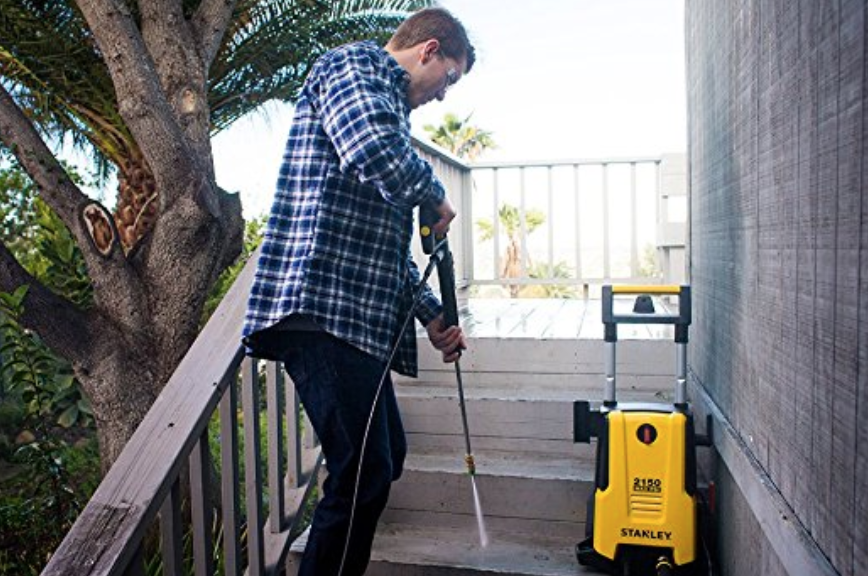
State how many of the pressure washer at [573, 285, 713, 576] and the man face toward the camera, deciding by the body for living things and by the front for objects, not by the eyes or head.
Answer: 1

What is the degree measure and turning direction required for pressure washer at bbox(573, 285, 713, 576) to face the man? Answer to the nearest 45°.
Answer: approximately 45° to its right

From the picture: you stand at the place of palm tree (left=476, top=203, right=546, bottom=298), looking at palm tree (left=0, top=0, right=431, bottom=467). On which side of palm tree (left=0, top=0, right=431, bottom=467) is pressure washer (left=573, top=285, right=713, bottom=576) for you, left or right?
left

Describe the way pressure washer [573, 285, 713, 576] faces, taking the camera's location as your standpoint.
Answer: facing the viewer

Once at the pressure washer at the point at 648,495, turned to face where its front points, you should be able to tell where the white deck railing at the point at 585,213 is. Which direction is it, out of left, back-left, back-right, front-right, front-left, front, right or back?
back

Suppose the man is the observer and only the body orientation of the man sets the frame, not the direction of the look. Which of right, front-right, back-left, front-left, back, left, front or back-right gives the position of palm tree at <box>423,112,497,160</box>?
left

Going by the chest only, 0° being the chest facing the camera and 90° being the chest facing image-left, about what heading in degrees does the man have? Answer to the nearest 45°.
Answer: approximately 270°

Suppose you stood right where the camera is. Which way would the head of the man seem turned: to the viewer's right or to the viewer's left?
to the viewer's right

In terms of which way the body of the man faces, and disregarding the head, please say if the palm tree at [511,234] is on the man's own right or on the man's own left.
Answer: on the man's own left

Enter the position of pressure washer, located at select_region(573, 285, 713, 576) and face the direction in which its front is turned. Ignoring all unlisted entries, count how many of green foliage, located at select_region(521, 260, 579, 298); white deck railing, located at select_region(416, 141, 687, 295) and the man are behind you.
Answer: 2

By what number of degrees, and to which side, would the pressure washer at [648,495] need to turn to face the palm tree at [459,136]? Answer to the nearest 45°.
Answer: approximately 180°
